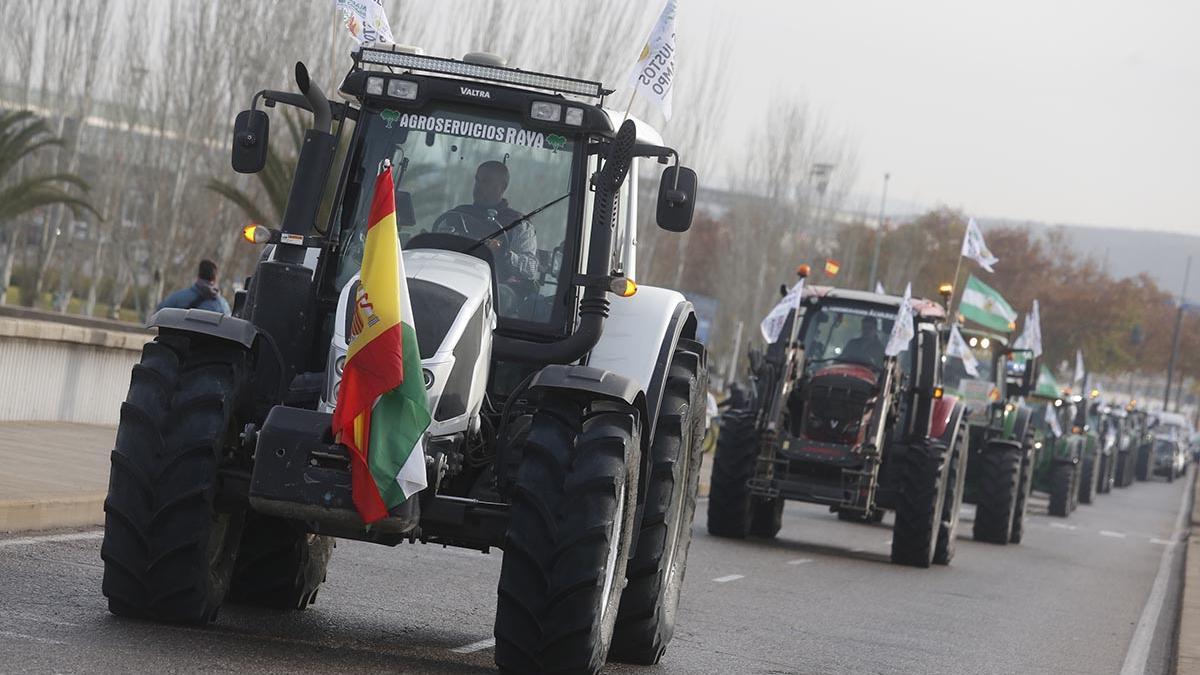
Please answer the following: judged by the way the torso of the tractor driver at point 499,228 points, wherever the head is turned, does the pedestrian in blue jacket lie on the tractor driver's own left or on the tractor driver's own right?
on the tractor driver's own right

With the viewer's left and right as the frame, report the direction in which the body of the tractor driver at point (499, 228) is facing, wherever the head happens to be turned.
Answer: facing the viewer and to the left of the viewer

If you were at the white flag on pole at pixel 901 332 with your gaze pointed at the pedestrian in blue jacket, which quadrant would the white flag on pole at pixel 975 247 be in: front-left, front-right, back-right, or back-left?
back-right

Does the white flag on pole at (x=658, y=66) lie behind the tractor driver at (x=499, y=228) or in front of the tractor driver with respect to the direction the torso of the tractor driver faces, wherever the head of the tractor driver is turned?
behind

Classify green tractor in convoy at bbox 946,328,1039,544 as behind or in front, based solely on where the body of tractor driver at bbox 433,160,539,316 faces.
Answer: behind
